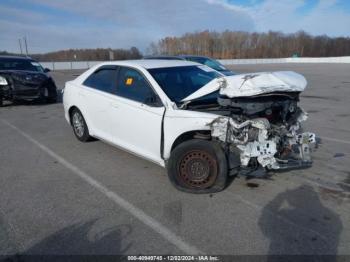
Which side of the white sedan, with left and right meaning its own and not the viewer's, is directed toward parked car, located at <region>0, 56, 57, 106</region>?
back

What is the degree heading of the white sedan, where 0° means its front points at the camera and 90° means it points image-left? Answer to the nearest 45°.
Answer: approximately 315°
